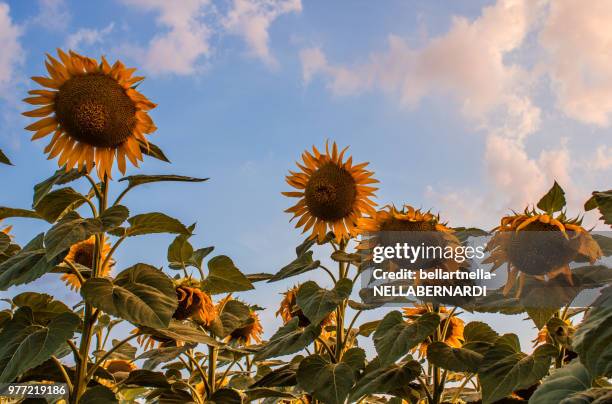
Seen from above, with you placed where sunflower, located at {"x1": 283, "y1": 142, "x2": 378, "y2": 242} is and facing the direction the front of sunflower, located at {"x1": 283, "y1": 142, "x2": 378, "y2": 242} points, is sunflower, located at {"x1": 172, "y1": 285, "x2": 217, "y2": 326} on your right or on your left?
on your right

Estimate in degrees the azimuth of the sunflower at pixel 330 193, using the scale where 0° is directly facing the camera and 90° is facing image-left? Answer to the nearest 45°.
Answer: approximately 0°
